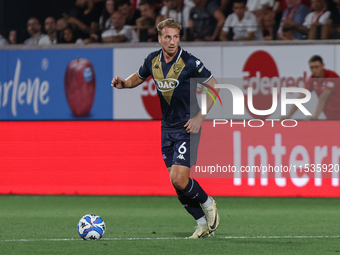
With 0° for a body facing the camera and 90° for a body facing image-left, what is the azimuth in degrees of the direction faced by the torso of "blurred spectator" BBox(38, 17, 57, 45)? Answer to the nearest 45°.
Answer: approximately 0°

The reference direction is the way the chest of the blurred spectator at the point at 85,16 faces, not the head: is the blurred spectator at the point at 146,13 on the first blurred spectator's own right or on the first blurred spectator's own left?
on the first blurred spectator's own left

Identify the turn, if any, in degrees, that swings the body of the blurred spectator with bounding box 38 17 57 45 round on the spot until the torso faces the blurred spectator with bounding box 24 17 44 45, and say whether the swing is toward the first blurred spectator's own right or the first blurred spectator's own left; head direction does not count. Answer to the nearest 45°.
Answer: approximately 135° to the first blurred spectator's own right

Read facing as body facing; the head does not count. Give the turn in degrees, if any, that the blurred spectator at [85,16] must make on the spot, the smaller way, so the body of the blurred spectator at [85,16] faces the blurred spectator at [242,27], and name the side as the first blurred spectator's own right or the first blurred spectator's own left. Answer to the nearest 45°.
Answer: approximately 90° to the first blurred spectator's own left

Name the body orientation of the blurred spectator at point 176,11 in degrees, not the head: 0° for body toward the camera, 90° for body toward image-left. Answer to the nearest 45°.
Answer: approximately 0°

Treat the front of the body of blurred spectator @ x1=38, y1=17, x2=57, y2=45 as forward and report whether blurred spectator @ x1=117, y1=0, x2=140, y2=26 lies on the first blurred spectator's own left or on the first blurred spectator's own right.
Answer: on the first blurred spectator's own left

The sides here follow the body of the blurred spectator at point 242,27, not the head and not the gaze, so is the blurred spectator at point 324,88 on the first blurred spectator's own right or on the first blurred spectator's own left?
on the first blurred spectator's own left
